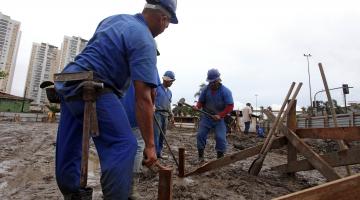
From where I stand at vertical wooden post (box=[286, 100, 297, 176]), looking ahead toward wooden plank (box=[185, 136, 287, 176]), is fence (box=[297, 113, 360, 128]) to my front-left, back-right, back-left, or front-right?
back-right

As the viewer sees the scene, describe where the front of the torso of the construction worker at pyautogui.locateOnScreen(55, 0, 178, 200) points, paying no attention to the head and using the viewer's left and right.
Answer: facing to the right of the viewer

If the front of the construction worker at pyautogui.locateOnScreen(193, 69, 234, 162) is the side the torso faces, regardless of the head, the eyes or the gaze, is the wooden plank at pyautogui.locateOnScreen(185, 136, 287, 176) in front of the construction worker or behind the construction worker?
in front

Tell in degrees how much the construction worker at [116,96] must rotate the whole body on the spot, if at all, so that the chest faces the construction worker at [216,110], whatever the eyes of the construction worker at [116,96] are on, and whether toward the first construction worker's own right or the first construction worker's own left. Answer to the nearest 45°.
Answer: approximately 45° to the first construction worker's own left

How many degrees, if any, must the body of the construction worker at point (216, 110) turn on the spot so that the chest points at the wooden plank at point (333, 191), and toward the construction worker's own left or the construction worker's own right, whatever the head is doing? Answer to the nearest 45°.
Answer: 0° — they already face it

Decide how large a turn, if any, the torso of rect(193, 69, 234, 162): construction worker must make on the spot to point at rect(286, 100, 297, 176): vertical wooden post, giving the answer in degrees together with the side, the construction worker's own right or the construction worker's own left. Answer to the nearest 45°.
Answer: approximately 45° to the construction worker's own left

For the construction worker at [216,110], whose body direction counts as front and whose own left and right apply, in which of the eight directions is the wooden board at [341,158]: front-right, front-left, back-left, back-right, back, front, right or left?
front-left

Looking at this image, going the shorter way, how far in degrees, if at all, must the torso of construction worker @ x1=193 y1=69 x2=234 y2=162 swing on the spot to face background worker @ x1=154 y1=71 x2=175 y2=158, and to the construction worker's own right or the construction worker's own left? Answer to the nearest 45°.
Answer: approximately 90° to the construction worker's own right

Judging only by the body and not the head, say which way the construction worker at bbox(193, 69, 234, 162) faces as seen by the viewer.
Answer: toward the camera

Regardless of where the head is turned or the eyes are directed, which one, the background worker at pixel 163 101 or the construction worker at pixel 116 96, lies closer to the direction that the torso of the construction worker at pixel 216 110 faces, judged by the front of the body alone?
the construction worker

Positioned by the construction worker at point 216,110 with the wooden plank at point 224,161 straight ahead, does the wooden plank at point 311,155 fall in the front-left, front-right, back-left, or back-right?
front-left

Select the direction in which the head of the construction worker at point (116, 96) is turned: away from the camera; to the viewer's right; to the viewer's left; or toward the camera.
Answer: to the viewer's right
